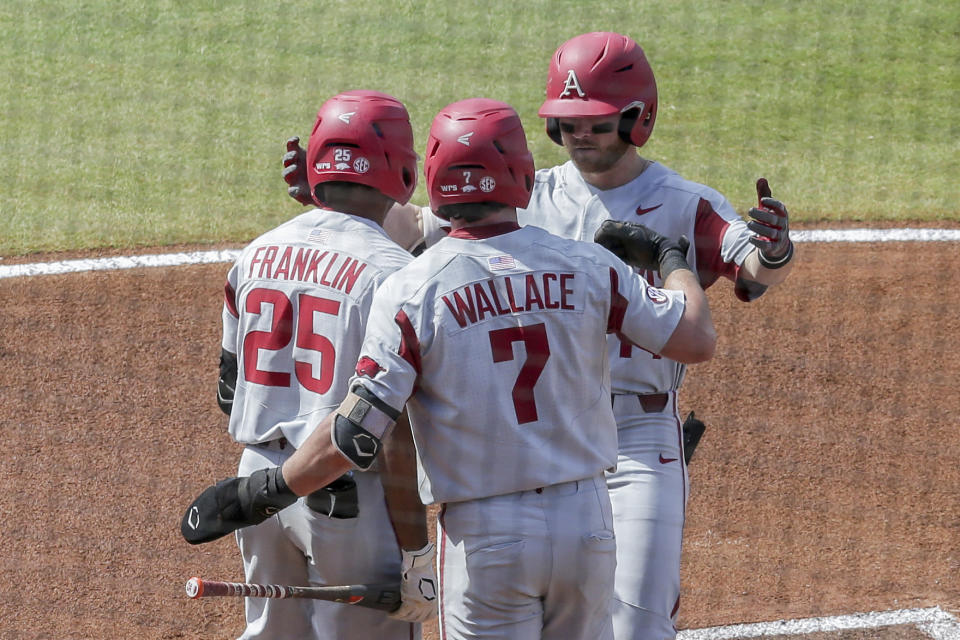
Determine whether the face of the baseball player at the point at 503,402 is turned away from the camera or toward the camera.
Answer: away from the camera

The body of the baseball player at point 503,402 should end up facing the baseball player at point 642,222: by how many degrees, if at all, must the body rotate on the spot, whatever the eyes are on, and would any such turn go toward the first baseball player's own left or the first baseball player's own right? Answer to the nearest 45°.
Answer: approximately 45° to the first baseball player's own right

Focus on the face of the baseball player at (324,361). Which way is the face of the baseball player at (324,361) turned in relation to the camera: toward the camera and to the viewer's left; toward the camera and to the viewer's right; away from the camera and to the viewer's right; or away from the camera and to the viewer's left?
away from the camera and to the viewer's right

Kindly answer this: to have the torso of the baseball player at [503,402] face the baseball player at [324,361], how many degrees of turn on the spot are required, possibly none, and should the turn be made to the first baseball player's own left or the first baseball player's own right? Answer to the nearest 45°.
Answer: approximately 45° to the first baseball player's own left

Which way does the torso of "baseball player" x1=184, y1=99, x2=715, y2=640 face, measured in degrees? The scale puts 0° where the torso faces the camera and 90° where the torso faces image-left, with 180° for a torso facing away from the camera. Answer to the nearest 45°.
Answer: approximately 180°

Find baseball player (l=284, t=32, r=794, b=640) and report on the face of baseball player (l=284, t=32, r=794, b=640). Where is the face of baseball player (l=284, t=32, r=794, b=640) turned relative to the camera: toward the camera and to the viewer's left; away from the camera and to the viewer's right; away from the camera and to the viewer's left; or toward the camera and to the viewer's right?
toward the camera and to the viewer's left
